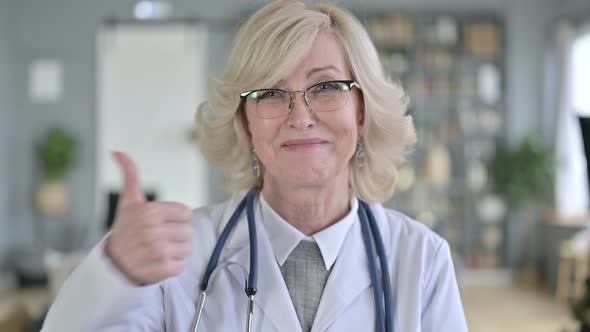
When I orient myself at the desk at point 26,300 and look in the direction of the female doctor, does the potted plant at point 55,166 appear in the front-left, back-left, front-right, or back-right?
back-left

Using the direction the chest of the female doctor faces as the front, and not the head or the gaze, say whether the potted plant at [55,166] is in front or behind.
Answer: behind

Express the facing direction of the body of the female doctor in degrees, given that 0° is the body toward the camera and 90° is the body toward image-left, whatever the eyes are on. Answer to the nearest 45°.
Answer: approximately 0°

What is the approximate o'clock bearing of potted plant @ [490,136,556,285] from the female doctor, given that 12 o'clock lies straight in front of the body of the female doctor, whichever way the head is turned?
The potted plant is roughly at 7 o'clock from the female doctor.

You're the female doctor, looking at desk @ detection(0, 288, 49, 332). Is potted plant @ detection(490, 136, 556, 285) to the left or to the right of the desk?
right

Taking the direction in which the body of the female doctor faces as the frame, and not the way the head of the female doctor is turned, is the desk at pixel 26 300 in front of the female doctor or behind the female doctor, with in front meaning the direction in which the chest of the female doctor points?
behind
